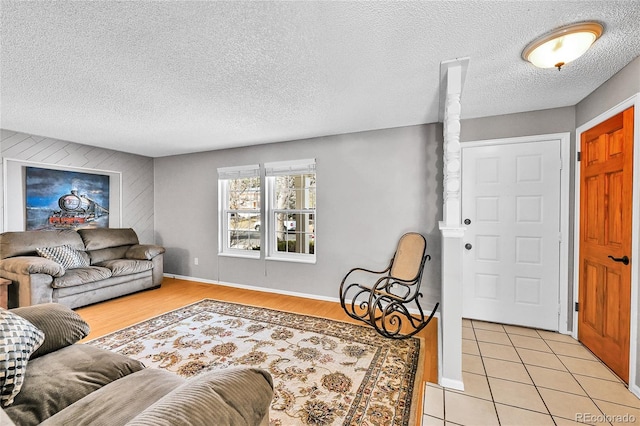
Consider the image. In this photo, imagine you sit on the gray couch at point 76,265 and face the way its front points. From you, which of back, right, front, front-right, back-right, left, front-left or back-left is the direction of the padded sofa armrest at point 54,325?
front-right

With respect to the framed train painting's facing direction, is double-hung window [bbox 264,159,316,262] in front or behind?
in front

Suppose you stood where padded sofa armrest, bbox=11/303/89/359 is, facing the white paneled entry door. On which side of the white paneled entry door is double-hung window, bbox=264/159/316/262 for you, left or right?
left

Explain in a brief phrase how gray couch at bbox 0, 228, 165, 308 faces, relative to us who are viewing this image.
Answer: facing the viewer and to the right of the viewer

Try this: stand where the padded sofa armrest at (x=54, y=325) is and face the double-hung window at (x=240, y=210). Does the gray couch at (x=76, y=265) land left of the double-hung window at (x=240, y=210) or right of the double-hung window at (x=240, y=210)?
left

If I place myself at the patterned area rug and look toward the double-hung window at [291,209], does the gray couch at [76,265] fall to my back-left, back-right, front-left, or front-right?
front-left

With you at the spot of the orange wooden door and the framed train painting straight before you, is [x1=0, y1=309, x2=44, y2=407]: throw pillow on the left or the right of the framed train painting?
left

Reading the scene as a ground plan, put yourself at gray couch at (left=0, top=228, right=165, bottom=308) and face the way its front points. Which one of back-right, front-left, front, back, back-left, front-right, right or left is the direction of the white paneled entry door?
front

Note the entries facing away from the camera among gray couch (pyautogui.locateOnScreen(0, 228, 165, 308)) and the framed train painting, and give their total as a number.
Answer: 0

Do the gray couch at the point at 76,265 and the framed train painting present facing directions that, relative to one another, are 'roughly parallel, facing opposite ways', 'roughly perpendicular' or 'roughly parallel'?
roughly parallel

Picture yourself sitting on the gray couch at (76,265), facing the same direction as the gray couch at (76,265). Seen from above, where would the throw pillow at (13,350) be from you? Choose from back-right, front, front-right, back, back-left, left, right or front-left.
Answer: front-right

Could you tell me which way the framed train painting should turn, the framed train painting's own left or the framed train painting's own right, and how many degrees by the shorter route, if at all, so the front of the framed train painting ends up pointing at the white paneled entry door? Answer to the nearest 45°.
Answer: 0° — it already faces it

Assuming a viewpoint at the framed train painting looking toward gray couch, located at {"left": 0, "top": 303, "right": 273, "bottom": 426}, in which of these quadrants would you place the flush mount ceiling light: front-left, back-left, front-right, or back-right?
front-left
